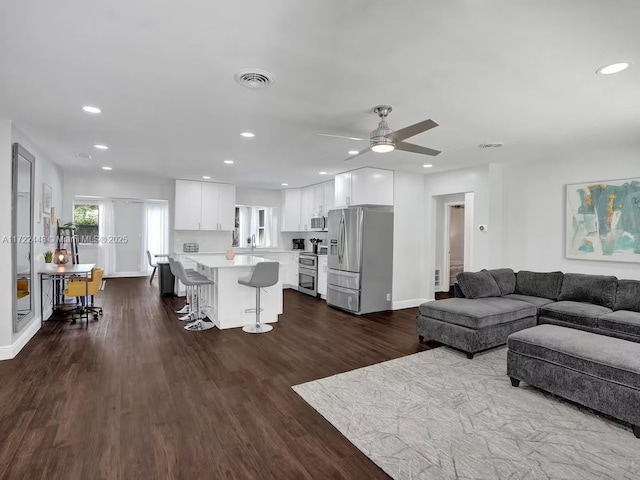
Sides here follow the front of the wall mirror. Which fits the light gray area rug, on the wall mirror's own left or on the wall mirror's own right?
on the wall mirror's own right

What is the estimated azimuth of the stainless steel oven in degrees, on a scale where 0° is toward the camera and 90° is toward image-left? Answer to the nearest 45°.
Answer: approximately 45°

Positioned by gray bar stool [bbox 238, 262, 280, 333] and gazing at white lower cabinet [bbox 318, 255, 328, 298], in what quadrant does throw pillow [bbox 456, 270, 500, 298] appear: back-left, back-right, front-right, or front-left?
front-right

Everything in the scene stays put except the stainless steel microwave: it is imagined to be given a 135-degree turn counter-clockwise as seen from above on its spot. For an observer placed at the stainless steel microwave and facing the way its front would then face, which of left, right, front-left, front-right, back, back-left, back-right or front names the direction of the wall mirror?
back-right

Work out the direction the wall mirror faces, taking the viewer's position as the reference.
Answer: facing to the right of the viewer

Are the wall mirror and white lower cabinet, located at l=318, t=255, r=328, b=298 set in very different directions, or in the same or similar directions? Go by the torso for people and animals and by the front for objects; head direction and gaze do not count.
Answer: very different directions

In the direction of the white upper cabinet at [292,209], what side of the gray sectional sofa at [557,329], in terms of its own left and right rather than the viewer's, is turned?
right

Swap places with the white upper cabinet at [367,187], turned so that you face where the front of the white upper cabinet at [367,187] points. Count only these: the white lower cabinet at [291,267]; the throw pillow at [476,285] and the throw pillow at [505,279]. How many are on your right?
1

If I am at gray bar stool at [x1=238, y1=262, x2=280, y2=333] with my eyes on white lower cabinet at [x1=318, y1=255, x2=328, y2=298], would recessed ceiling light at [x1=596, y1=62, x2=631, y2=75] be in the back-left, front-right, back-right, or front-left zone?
back-right

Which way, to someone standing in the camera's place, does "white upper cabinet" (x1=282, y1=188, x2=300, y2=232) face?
facing the viewer

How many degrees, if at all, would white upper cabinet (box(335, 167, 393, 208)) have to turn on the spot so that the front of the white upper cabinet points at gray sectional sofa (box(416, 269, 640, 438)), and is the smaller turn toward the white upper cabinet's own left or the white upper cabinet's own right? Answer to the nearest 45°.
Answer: approximately 90° to the white upper cabinet's own left

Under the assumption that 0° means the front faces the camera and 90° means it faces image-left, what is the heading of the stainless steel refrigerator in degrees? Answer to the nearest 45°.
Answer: approximately 45°

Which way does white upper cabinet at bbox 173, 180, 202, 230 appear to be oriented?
toward the camera

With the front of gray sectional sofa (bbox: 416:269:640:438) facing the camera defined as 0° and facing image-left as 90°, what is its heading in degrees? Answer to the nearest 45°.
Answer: approximately 45°

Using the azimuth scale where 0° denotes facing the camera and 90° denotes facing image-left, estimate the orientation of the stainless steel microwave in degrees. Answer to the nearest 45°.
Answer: approximately 45°

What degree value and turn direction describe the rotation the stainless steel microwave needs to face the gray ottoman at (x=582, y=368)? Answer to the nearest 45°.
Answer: approximately 90° to its left

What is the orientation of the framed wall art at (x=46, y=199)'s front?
to the viewer's right
